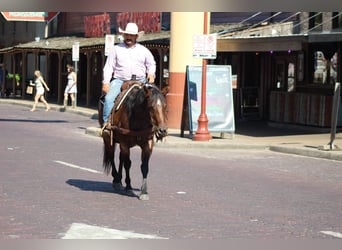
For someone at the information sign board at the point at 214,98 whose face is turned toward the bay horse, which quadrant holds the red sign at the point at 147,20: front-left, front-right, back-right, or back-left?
back-right

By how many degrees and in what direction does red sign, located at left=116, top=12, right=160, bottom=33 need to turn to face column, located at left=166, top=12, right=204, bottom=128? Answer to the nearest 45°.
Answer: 0° — it already faces it

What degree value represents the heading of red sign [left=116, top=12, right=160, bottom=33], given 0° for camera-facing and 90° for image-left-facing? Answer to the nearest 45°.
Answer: approximately 0°

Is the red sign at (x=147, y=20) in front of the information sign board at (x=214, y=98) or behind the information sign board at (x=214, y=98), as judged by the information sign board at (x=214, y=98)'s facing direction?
behind
